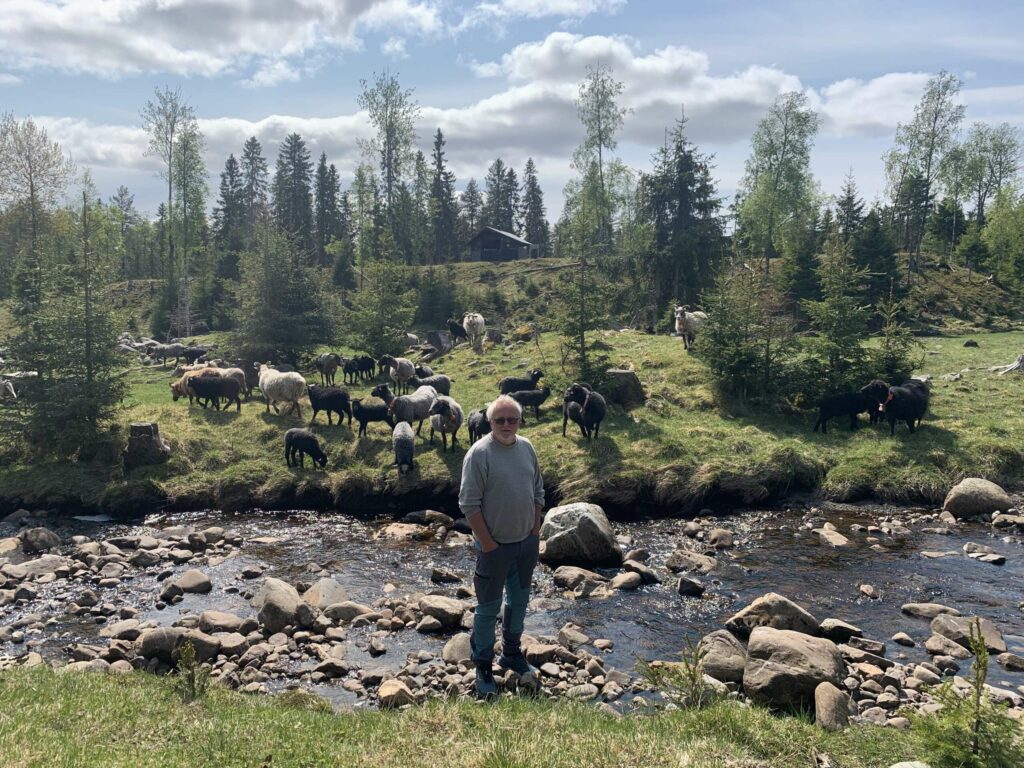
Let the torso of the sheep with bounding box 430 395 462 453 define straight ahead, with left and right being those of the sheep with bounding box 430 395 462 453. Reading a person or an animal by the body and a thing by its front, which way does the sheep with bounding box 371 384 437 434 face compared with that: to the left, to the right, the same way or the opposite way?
to the right

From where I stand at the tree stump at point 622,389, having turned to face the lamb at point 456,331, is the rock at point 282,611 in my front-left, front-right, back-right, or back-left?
back-left

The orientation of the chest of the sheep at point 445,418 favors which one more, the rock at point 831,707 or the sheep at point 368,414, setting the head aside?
the rock

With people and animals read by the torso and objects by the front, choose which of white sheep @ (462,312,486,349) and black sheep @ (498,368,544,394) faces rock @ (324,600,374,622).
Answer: the white sheep

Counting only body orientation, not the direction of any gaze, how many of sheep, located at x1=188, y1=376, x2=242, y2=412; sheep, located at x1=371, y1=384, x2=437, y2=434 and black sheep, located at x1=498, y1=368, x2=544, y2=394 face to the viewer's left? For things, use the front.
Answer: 2

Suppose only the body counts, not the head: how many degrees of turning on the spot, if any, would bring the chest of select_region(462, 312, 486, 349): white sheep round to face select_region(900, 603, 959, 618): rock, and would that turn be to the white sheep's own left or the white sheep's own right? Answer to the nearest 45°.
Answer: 0° — it already faces it

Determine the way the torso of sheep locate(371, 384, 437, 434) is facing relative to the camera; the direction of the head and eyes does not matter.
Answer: to the viewer's left

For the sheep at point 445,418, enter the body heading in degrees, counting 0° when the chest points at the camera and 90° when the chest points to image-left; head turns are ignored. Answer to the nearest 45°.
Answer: approximately 0°

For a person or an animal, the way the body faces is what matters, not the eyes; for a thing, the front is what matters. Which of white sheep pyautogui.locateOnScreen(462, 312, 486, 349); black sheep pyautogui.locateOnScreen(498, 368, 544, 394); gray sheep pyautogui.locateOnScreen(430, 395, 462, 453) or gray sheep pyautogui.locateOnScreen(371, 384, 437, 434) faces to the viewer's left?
gray sheep pyautogui.locateOnScreen(371, 384, 437, 434)

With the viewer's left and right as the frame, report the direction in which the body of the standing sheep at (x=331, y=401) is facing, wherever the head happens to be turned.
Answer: facing to the left of the viewer
